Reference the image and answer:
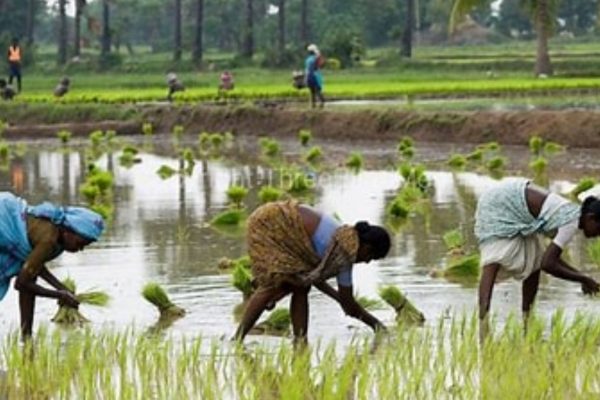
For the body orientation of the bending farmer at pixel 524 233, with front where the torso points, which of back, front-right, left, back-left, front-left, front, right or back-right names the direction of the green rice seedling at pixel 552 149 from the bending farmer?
left

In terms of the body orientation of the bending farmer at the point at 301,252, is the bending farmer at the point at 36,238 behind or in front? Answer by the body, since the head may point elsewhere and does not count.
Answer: behind

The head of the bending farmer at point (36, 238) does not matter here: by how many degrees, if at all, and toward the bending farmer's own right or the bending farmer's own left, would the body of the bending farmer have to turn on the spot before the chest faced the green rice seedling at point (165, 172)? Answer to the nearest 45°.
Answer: approximately 90° to the bending farmer's own left

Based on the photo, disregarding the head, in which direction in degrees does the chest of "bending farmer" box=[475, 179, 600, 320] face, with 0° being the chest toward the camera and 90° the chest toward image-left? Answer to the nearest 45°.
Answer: approximately 270°

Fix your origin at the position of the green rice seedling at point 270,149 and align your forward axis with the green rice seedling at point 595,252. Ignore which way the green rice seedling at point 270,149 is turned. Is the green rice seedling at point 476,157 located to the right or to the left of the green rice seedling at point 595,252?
left

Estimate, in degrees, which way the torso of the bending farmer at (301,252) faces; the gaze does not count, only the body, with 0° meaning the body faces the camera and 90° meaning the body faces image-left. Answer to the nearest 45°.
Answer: approximately 270°

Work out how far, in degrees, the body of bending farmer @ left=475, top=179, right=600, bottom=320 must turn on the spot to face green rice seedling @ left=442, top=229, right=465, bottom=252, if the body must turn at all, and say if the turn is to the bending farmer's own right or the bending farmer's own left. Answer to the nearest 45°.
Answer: approximately 90° to the bending farmer's own left

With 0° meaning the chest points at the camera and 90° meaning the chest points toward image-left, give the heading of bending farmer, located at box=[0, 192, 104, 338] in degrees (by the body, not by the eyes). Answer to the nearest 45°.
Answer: approximately 270°

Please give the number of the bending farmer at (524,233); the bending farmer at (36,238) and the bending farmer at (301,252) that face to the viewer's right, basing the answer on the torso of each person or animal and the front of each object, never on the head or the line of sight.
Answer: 3

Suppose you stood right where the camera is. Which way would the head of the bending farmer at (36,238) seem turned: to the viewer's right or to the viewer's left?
to the viewer's right

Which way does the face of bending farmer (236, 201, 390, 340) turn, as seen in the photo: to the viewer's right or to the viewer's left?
to the viewer's right
